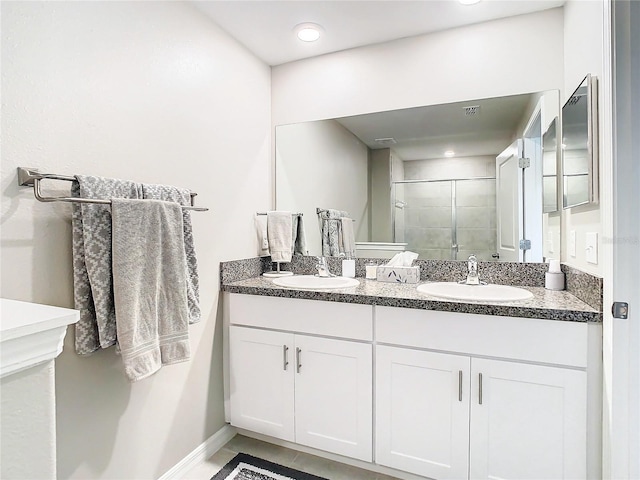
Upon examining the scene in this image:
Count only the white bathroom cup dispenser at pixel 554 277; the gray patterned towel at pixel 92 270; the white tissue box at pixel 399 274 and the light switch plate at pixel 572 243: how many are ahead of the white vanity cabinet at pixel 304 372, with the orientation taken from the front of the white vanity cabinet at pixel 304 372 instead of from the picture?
1

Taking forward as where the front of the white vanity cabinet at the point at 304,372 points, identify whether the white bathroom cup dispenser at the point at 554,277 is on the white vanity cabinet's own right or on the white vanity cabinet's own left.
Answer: on the white vanity cabinet's own left

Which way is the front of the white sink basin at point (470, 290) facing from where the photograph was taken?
facing the viewer

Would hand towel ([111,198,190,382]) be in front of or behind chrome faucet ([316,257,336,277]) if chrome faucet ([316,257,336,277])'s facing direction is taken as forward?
in front

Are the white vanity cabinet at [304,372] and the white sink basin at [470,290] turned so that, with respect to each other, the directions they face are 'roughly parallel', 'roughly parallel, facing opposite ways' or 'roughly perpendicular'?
roughly parallel

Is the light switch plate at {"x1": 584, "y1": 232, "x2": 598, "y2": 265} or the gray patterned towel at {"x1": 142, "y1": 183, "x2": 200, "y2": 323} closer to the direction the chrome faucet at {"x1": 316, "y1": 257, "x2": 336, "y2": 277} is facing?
the gray patterned towel

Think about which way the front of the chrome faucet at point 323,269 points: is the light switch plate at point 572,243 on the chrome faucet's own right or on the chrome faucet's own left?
on the chrome faucet's own left

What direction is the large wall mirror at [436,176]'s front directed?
toward the camera

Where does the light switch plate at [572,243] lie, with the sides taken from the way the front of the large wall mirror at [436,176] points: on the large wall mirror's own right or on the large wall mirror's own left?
on the large wall mirror's own left

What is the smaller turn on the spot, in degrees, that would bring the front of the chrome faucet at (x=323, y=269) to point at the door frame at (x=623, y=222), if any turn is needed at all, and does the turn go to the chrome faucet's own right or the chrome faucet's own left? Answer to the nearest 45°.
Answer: approximately 90° to the chrome faucet's own left

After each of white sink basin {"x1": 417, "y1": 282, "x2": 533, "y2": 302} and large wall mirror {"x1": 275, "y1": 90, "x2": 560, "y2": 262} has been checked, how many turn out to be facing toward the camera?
2

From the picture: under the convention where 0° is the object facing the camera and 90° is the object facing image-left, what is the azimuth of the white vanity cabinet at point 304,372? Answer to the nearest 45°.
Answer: approximately 45°

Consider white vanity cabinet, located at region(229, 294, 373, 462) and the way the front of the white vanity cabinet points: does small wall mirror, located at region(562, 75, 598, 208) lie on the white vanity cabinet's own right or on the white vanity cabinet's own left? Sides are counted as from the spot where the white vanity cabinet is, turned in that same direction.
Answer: on the white vanity cabinet's own left
